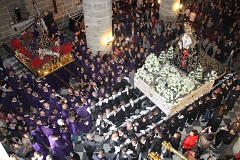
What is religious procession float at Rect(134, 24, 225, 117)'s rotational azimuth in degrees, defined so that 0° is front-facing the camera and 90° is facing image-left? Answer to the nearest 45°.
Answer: approximately 45°
